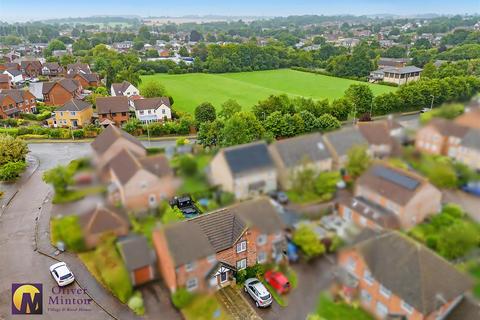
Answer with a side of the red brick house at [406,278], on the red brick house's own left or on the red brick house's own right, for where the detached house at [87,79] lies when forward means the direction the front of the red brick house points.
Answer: on the red brick house's own right

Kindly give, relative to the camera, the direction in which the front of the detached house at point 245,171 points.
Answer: facing the viewer and to the right of the viewer

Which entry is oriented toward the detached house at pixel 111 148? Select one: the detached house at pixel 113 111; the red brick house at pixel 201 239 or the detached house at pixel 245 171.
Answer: the detached house at pixel 113 111

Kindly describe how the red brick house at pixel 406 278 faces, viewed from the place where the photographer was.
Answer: facing the viewer and to the left of the viewer

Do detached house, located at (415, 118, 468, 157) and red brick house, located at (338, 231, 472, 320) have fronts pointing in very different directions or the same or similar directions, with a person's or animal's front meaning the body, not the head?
same or similar directions

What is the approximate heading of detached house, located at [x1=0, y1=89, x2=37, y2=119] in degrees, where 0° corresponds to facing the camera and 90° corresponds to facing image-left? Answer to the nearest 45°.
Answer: approximately 315°

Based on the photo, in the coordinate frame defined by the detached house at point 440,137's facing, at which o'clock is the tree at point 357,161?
The tree is roughly at 12 o'clock from the detached house.

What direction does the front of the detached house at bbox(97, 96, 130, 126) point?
toward the camera

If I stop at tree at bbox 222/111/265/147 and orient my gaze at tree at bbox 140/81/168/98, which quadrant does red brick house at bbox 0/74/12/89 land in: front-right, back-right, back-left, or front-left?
front-left
